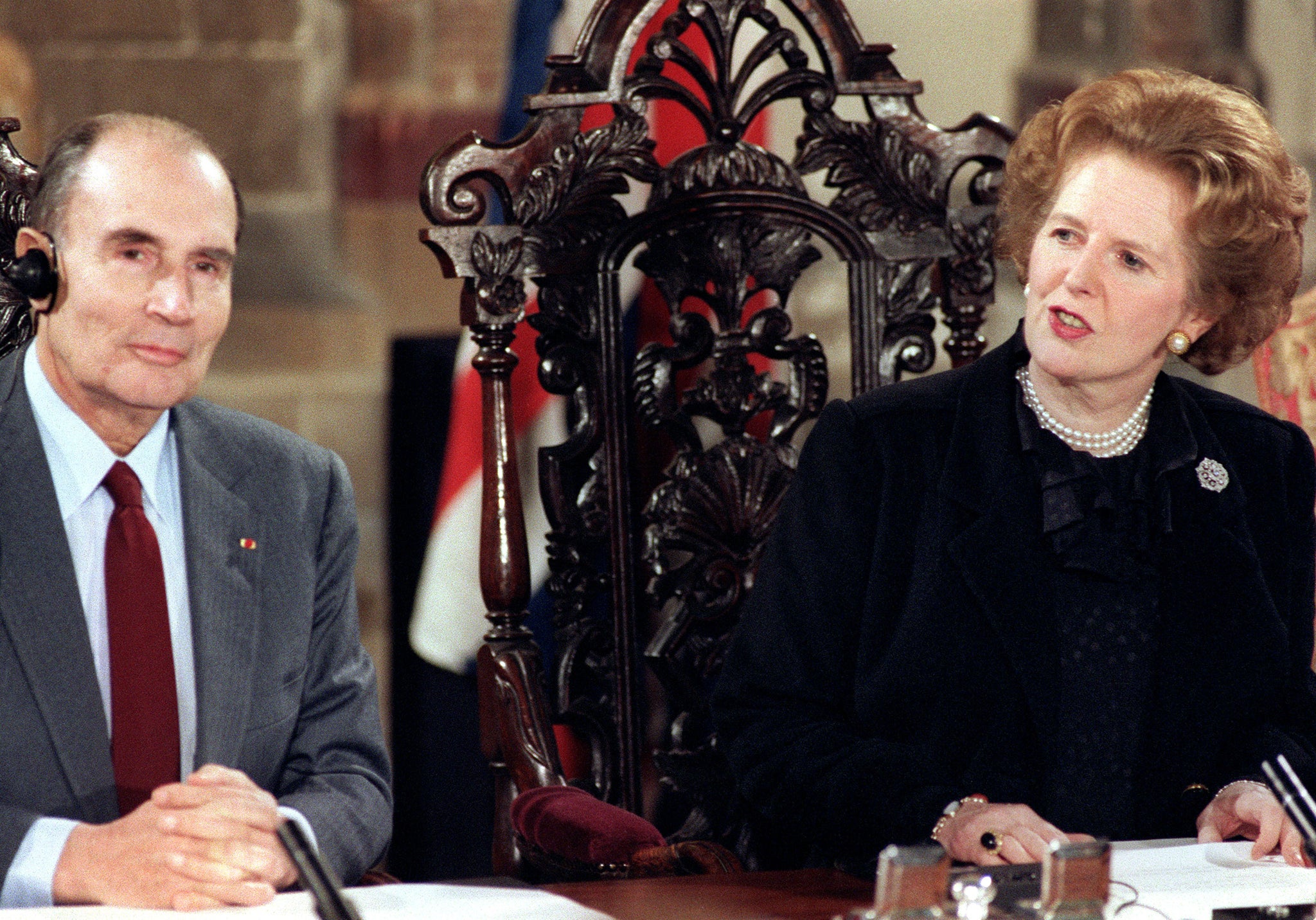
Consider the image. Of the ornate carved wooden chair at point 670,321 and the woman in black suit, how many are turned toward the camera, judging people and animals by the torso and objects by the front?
2

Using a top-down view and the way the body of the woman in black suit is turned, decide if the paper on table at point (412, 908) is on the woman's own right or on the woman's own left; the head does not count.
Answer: on the woman's own right

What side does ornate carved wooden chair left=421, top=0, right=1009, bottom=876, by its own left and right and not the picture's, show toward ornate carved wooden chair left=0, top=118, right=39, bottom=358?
right

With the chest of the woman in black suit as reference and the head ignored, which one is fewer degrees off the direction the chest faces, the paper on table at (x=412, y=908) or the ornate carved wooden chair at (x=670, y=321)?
the paper on table

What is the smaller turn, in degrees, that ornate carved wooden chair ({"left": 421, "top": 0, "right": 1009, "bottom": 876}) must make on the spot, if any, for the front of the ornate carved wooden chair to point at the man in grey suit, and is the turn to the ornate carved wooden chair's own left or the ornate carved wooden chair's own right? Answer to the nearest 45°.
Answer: approximately 45° to the ornate carved wooden chair's own right
